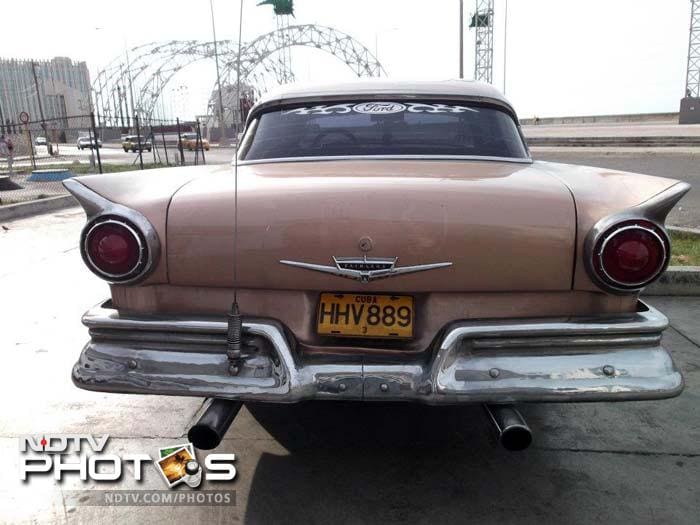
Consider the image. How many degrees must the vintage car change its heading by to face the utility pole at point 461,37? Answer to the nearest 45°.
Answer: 0° — it already faces it

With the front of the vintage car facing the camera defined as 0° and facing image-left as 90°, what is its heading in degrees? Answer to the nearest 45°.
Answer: approximately 180°

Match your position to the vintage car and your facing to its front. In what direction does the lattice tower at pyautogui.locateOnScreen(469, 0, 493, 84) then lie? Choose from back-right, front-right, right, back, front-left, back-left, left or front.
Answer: front
